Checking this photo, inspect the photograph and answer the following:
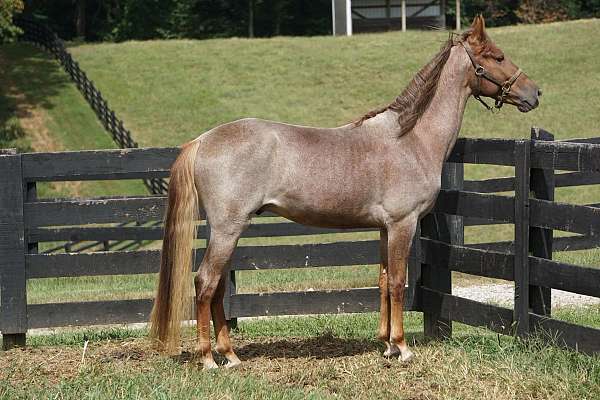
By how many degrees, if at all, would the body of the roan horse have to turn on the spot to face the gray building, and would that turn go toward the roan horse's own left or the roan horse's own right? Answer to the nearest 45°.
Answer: approximately 90° to the roan horse's own left

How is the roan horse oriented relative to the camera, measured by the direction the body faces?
to the viewer's right
